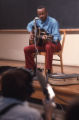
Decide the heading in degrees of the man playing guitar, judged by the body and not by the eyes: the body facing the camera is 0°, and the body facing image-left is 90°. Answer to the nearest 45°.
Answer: approximately 45°
